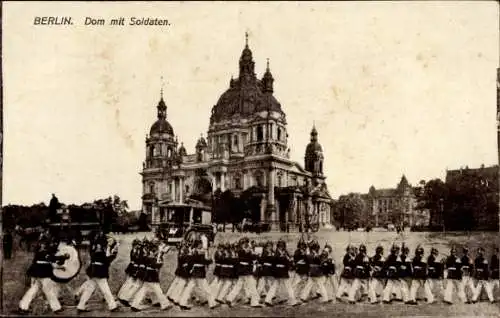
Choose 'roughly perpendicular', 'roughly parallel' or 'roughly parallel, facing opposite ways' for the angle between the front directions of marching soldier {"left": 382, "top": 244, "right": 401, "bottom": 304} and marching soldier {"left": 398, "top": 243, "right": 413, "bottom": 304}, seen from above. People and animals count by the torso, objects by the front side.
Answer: roughly parallel

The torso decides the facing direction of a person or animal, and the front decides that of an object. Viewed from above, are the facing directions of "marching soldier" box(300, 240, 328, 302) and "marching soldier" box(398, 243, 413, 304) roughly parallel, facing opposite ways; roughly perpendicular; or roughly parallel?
roughly parallel

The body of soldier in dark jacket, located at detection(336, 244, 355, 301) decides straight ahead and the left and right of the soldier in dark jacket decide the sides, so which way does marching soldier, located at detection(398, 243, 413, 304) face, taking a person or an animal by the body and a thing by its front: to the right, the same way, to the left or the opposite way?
the same way

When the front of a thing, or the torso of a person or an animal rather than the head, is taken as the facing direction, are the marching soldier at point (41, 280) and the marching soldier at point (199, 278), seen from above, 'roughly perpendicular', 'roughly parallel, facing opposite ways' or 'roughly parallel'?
roughly parallel
